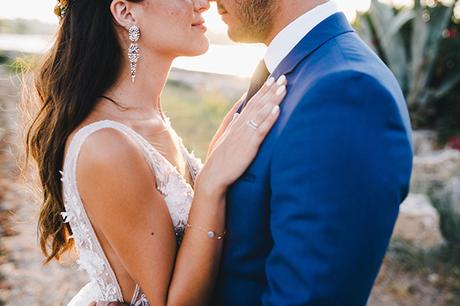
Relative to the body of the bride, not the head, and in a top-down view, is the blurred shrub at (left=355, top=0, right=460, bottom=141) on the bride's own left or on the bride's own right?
on the bride's own left

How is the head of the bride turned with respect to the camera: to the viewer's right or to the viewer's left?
to the viewer's right

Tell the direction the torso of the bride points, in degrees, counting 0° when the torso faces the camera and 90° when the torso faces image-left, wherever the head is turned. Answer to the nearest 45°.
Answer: approximately 270°

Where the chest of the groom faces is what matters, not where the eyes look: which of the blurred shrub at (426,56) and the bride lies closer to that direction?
the bride

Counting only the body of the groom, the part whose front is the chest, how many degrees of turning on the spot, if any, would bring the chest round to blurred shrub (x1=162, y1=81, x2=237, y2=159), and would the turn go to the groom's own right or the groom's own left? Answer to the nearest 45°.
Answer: approximately 90° to the groom's own right

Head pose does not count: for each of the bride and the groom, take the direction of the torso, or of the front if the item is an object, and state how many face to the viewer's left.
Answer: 1

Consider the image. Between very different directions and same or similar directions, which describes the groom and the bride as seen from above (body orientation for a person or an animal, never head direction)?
very different directions

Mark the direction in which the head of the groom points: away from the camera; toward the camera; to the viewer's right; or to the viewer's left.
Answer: to the viewer's left

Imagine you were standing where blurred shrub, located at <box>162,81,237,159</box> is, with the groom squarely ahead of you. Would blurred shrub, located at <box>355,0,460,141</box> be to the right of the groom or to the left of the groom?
left

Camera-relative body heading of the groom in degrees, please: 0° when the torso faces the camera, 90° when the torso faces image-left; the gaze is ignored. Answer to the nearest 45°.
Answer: approximately 90°
